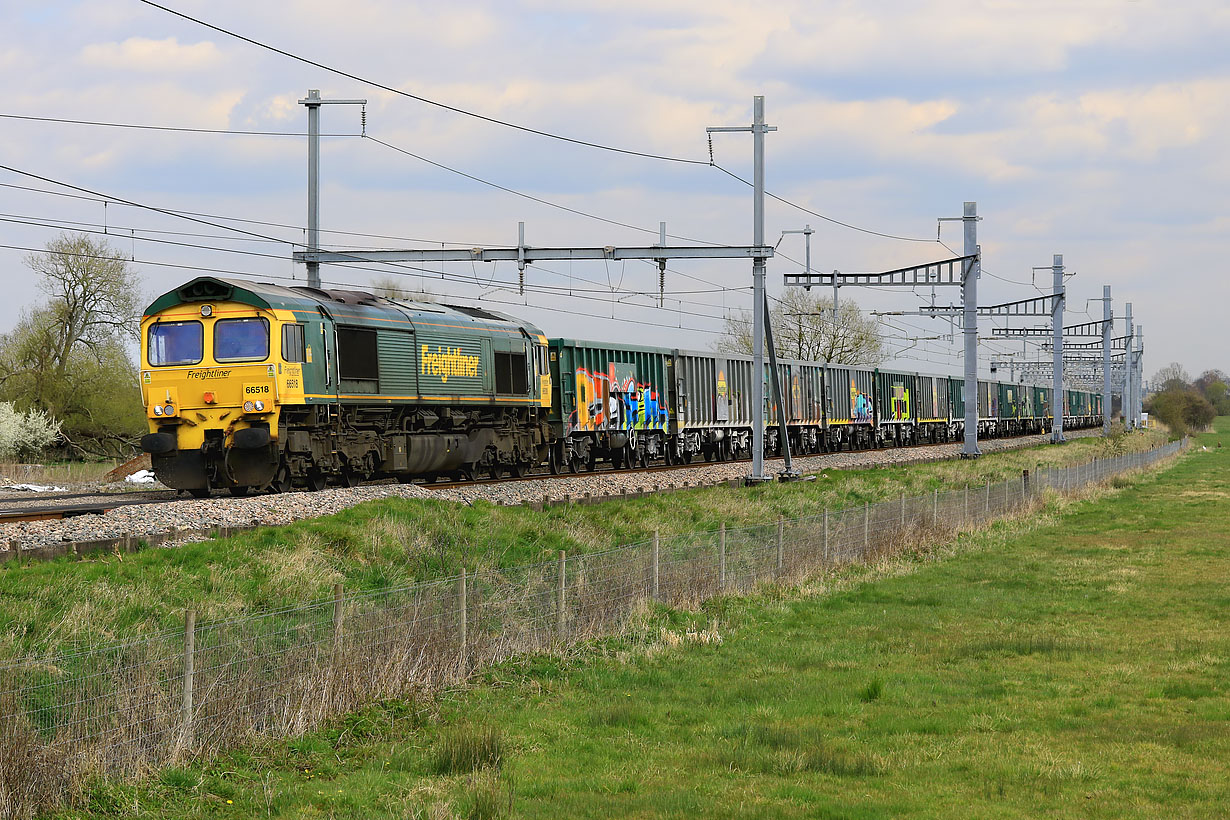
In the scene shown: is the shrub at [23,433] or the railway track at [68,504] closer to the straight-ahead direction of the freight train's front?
the railway track

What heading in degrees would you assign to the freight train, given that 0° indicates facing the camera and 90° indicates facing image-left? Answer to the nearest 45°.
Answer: approximately 45°

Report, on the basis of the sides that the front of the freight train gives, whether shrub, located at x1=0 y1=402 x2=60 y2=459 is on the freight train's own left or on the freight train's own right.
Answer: on the freight train's own right

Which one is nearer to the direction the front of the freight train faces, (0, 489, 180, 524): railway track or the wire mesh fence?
the railway track

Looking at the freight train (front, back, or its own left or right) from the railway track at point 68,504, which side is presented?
front
